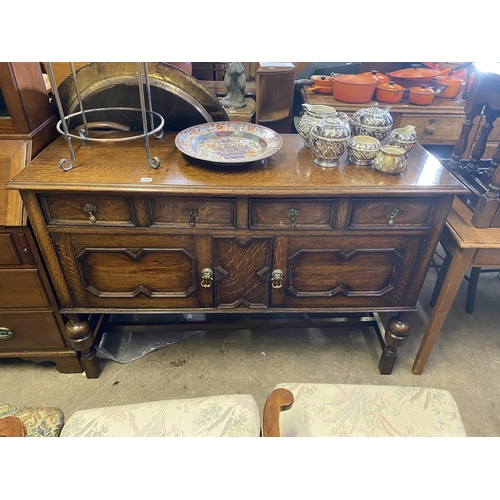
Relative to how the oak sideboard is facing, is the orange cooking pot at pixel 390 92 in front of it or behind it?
behind

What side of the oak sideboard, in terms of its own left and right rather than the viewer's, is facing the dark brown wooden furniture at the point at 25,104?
right

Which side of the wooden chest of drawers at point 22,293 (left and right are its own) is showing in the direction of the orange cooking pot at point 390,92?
left

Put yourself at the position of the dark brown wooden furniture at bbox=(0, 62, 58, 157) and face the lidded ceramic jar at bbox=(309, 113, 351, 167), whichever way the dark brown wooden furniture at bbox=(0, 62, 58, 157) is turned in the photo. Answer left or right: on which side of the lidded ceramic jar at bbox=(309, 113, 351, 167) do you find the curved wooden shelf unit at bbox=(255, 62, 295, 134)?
left

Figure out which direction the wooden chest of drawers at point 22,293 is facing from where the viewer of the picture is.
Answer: facing the viewer

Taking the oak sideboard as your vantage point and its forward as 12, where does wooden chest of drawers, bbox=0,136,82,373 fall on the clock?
The wooden chest of drawers is roughly at 3 o'clock from the oak sideboard.

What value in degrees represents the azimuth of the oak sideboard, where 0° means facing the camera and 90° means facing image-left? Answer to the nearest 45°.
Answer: approximately 0°
